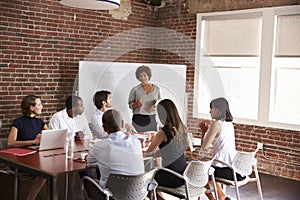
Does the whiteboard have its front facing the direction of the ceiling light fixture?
yes

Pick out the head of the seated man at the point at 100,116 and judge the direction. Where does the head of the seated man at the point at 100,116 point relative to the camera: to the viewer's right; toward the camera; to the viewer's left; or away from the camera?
to the viewer's right

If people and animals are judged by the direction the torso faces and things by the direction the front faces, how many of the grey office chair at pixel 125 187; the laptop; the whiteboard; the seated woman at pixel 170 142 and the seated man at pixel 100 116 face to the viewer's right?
1

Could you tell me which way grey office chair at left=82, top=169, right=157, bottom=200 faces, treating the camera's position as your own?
facing away from the viewer and to the left of the viewer

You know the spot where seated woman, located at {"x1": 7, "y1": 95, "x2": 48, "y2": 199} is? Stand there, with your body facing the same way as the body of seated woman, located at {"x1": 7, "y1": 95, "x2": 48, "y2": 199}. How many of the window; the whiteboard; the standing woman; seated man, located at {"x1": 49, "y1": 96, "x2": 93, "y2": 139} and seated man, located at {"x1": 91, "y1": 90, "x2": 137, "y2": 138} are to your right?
0

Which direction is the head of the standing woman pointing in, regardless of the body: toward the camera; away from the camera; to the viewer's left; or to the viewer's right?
toward the camera

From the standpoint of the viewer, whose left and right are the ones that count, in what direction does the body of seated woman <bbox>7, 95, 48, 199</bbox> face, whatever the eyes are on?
facing the viewer and to the right of the viewer

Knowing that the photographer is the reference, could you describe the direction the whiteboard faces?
facing the viewer

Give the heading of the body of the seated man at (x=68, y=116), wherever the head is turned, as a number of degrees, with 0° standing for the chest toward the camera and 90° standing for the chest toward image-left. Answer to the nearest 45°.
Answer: approximately 315°

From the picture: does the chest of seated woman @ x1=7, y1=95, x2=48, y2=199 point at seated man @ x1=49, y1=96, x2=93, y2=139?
no

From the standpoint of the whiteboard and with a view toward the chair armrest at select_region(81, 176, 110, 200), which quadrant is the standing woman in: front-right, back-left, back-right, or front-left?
front-left

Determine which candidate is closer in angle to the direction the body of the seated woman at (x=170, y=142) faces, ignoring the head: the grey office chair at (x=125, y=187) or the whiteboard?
the whiteboard

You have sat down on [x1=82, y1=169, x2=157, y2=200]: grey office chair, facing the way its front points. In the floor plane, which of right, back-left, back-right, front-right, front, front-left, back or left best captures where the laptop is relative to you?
front

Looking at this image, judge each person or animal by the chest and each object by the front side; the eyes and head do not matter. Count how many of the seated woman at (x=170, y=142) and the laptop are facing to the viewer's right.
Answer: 0

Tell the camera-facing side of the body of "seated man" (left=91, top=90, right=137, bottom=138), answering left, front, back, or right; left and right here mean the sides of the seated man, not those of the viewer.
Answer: right
